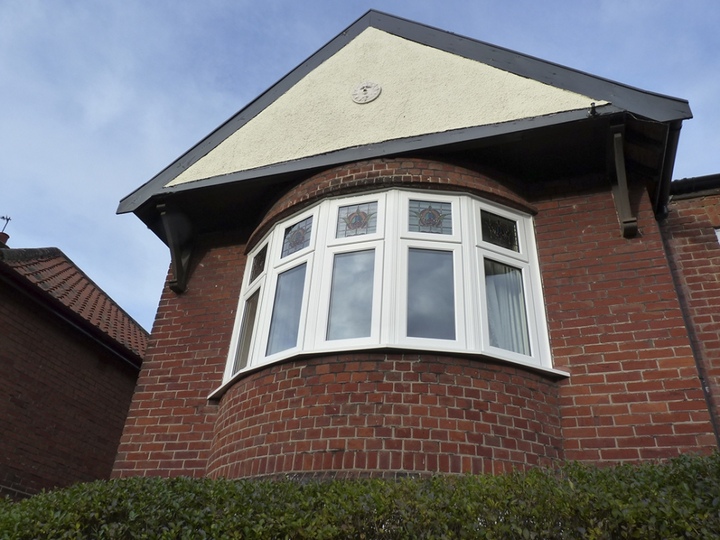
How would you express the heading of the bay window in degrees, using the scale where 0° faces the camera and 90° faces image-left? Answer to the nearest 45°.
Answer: approximately 0°
